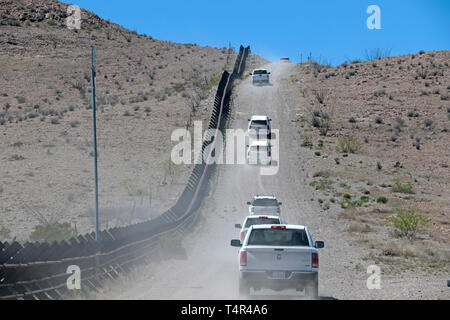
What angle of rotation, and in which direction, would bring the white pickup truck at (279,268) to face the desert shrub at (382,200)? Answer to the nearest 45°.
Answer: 0° — it already faces it

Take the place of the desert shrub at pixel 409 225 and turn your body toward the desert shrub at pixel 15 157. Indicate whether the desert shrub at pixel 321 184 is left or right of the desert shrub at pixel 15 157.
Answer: right

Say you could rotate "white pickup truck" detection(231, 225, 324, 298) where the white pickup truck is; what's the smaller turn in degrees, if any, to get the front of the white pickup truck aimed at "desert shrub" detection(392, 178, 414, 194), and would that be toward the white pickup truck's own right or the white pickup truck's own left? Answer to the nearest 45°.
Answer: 0° — it already faces it

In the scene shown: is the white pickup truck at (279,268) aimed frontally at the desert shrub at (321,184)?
yes

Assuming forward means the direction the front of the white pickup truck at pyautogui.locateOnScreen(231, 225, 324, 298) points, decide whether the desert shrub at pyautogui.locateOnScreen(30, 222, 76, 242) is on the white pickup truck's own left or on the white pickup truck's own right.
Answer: on the white pickup truck's own left

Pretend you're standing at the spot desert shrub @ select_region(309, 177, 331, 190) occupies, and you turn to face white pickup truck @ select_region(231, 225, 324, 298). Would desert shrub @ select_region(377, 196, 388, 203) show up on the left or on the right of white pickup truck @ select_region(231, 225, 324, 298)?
left

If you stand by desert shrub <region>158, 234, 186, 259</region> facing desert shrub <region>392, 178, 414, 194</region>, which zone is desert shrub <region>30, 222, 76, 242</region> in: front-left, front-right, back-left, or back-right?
back-left

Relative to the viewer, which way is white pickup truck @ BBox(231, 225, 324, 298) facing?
away from the camera

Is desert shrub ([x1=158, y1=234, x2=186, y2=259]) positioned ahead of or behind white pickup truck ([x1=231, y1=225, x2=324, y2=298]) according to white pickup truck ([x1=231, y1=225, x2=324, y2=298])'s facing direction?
ahead

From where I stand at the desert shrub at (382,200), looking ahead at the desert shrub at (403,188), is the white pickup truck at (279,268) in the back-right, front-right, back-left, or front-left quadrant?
back-right

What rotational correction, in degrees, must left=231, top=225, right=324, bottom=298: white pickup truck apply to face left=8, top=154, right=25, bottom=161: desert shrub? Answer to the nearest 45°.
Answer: approximately 45° to its left

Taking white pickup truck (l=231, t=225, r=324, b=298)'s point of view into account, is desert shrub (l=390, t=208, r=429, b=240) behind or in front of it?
in front
